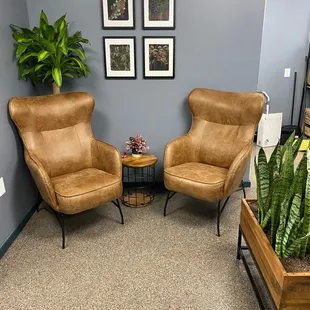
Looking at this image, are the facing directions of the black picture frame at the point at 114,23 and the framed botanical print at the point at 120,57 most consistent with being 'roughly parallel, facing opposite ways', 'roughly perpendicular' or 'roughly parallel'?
roughly parallel

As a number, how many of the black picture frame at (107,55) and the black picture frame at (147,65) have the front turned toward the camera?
2

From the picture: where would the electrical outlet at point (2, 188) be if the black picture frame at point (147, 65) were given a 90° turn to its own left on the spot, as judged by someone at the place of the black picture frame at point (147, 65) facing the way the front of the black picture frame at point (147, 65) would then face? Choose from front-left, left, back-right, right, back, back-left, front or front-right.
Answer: back-right

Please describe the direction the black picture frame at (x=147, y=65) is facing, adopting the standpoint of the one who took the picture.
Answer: facing the viewer

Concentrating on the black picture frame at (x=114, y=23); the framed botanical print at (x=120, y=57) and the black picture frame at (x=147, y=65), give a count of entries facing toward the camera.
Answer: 3

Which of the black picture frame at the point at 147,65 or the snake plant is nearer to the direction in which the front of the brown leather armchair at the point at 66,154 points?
the snake plant

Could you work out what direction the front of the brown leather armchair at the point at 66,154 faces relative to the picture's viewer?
facing the viewer and to the right of the viewer

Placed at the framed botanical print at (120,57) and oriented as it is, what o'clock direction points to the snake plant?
The snake plant is roughly at 11 o'clock from the framed botanical print.

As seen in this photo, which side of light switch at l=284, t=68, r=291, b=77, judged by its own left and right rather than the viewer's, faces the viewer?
front

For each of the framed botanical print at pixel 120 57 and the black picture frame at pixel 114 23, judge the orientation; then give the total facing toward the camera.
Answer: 2

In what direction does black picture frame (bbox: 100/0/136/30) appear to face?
toward the camera

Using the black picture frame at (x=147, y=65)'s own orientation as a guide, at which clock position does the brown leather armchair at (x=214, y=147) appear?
The brown leather armchair is roughly at 10 o'clock from the black picture frame.
